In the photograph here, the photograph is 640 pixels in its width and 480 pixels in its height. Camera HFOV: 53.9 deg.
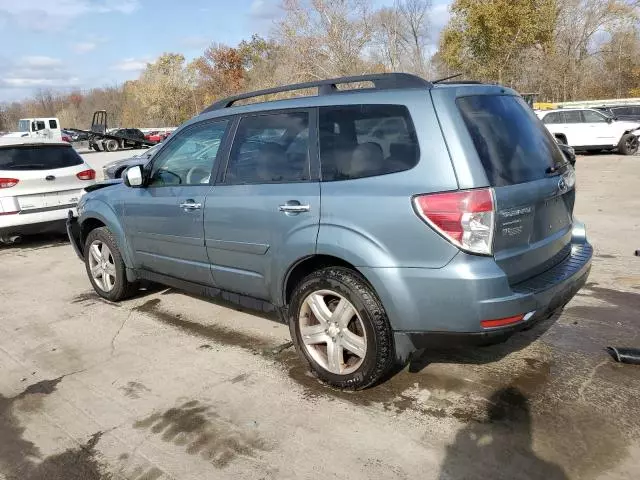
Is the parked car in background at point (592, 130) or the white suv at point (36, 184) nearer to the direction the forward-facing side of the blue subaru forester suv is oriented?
the white suv

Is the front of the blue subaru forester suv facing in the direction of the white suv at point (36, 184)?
yes

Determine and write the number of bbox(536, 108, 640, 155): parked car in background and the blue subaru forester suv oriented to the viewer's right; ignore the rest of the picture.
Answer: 1

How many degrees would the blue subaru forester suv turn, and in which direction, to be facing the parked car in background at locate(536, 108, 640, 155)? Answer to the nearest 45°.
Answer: approximately 90° to its right

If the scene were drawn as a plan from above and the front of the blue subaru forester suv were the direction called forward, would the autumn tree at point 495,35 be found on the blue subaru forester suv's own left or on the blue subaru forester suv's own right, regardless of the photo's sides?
on the blue subaru forester suv's own right

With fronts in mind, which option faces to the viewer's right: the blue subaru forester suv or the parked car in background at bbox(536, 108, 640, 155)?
the parked car in background

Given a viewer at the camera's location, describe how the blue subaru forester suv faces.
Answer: facing away from the viewer and to the left of the viewer

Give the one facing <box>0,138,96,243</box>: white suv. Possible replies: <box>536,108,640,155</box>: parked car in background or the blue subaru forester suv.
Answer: the blue subaru forester suv

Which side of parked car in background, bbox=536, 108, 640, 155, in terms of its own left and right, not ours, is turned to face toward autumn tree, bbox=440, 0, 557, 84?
left

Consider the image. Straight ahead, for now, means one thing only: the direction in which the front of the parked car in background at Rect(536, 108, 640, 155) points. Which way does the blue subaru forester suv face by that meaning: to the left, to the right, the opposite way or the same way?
the opposite way

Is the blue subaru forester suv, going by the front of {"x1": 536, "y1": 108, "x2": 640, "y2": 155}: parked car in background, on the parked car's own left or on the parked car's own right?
on the parked car's own right

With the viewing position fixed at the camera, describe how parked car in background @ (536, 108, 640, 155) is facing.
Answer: facing to the right of the viewer
